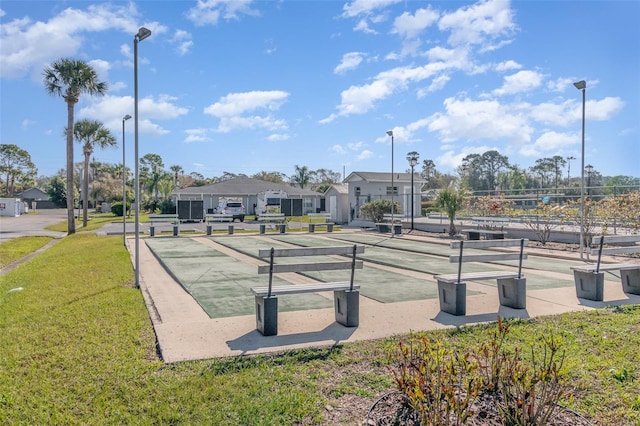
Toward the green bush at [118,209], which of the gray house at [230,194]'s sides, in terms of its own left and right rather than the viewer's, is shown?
right

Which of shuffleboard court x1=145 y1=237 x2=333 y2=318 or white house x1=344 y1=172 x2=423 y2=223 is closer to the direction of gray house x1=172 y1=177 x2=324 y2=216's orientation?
the shuffleboard court

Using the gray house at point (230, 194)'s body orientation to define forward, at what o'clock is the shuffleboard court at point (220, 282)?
The shuffleboard court is roughly at 12 o'clock from the gray house.

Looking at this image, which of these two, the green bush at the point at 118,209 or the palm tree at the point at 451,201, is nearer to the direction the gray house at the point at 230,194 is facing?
the palm tree

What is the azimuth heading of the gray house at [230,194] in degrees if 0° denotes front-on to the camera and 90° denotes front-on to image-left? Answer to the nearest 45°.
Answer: approximately 0°

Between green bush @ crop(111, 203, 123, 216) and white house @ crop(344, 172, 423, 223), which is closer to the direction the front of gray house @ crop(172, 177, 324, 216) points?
the white house

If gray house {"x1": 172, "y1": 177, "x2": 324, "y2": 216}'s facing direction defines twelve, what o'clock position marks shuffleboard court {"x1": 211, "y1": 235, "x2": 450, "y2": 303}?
The shuffleboard court is roughly at 12 o'clock from the gray house.

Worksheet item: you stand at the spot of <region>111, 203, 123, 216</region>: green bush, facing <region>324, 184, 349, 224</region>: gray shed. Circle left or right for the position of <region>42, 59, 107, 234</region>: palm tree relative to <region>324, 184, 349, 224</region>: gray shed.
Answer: right

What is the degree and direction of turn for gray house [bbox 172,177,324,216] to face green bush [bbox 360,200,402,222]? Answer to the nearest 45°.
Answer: approximately 45° to its left
